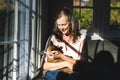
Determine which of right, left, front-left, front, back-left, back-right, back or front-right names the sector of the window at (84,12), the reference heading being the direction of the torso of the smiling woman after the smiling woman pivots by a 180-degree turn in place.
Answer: front-left

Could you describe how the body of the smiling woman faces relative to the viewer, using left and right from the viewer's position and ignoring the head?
facing the viewer and to the left of the viewer

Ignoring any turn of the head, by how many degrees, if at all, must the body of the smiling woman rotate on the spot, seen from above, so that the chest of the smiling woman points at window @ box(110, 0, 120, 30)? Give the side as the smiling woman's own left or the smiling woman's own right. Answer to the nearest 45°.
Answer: approximately 135° to the smiling woman's own left
